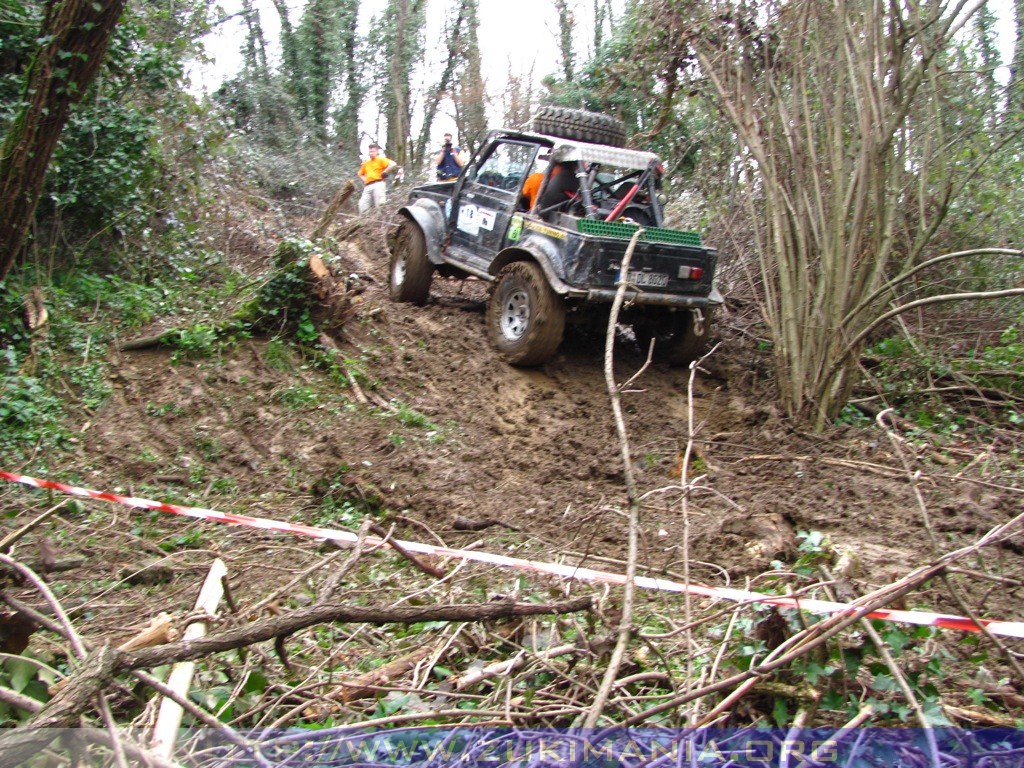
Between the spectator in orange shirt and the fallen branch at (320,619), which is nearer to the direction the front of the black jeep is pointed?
the spectator in orange shirt

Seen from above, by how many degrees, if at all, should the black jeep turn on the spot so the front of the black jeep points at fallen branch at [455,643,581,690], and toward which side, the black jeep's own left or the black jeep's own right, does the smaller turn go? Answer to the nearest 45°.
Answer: approximately 135° to the black jeep's own left

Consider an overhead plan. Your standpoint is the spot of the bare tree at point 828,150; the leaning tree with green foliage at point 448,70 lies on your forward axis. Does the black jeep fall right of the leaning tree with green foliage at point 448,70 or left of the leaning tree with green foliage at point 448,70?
left

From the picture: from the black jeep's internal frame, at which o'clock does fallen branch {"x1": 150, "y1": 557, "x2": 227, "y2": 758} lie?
The fallen branch is roughly at 8 o'clock from the black jeep.

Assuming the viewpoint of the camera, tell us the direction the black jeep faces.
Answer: facing away from the viewer and to the left of the viewer

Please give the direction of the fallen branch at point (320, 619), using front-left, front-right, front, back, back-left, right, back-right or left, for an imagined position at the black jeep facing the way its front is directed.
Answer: back-left

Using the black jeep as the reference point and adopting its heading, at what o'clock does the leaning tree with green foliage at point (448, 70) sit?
The leaning tree with green foliage is roughly at 1 o'clock from the black jeep.
